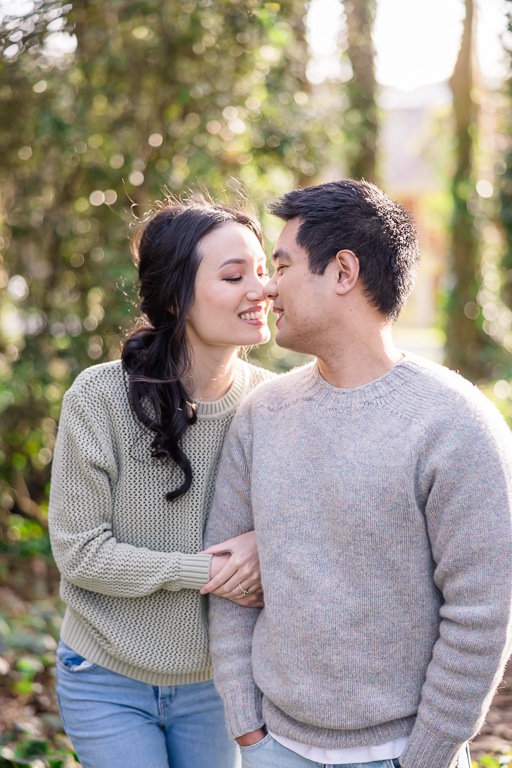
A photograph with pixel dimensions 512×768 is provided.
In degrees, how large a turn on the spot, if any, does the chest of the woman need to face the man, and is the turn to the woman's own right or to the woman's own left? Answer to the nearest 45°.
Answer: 0° — they already face them

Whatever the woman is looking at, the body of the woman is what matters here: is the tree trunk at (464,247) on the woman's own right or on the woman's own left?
on the woman's own left

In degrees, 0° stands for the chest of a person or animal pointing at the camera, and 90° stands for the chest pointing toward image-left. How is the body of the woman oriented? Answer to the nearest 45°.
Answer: approximately 315°

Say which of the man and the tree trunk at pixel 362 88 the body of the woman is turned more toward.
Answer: the man

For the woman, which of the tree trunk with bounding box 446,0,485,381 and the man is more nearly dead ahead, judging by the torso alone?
the man
